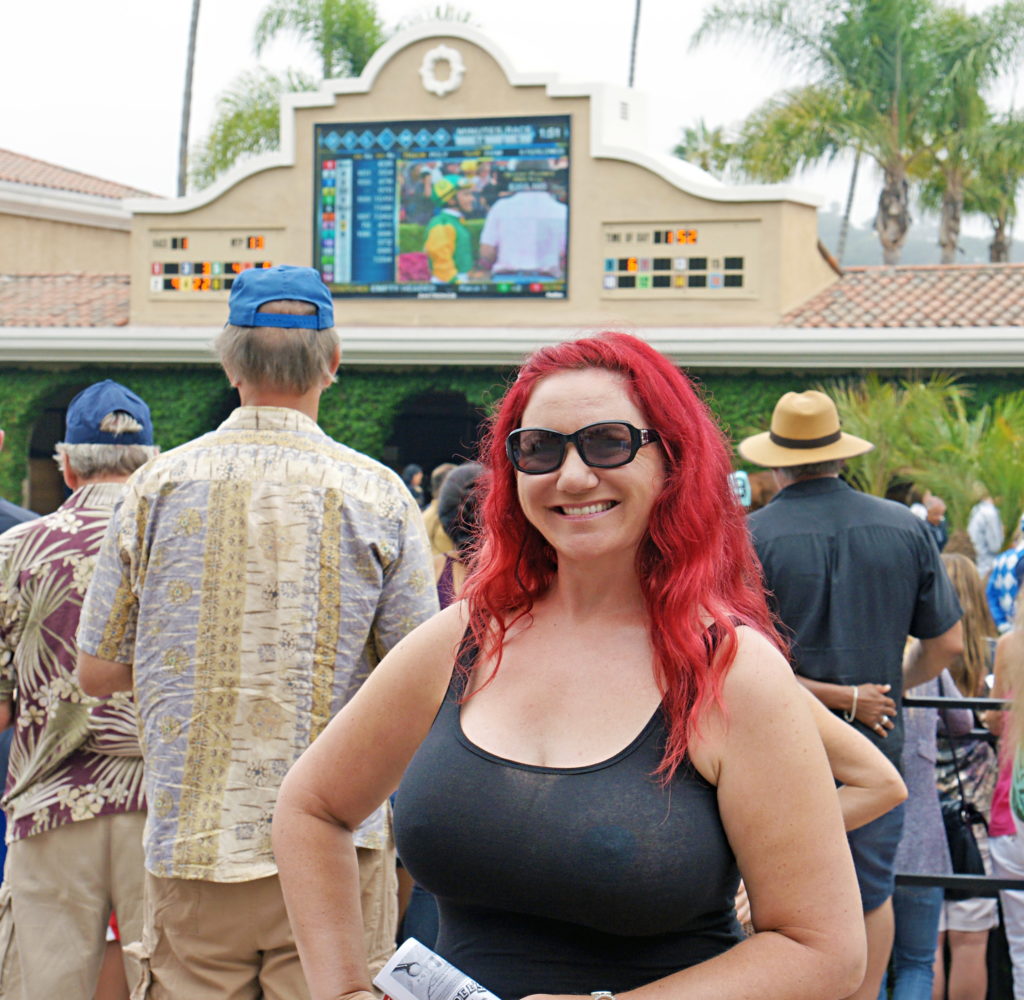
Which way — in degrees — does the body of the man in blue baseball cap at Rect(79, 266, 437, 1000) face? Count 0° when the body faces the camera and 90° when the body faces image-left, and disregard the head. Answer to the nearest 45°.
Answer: approximately 180°

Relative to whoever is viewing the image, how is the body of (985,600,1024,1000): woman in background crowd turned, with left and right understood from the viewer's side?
facing away from the viewer

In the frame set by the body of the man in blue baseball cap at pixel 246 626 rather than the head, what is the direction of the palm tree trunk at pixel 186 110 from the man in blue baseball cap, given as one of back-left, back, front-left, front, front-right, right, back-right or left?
front

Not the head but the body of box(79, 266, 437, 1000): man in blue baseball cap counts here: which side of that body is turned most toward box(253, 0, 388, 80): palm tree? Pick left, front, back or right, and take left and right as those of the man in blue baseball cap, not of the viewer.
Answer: front

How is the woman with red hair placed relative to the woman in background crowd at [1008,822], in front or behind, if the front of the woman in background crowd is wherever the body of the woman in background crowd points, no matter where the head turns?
behind

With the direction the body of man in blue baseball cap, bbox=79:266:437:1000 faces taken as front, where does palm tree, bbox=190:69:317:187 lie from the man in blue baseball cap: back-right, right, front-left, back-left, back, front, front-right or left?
front

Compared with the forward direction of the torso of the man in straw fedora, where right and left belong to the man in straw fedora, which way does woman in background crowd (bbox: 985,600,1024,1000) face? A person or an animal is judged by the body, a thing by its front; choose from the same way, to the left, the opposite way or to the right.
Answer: the same way

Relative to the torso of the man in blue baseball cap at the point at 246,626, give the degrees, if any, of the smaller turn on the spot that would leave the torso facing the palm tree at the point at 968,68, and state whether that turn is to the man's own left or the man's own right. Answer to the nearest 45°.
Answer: approximately 45° to the man's own right

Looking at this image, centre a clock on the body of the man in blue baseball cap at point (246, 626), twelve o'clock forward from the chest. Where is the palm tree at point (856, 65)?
The palm tree is roughly at 1 o'clock from the man in blue baseball cap.

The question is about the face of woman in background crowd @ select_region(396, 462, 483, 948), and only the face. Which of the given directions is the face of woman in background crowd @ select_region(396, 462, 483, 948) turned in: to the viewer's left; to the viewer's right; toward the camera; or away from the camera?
away from the camera

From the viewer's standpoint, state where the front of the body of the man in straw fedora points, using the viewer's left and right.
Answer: facing away from the viewer

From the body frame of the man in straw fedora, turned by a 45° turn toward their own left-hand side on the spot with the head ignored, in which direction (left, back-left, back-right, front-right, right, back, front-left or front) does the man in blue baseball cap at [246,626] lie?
left

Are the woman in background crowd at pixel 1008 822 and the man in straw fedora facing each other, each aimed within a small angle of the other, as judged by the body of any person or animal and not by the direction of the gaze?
no

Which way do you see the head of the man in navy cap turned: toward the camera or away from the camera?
away from the camera

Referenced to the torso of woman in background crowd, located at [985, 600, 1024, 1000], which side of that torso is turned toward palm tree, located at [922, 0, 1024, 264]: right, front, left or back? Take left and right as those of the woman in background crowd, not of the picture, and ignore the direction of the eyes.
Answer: front
